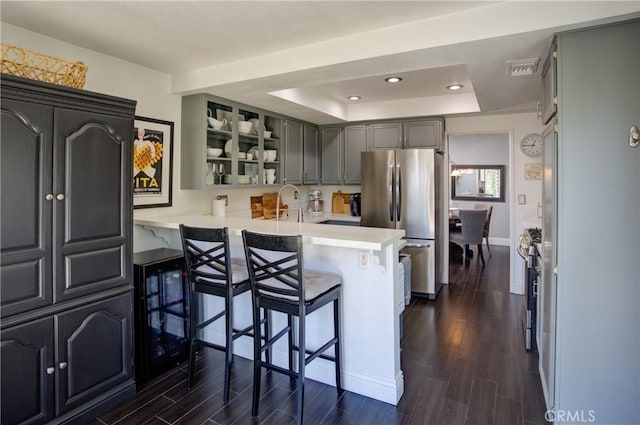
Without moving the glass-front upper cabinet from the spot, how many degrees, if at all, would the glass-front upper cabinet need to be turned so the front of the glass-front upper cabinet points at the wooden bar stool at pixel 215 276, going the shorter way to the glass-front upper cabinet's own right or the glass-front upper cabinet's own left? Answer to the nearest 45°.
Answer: approximately 45° to the glass-front upper cabinet's own right

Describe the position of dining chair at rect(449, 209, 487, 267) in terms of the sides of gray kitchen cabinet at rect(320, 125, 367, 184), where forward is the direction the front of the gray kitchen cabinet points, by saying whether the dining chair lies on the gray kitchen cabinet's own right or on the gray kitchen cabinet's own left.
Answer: on the gray kitchen cabinet's own left

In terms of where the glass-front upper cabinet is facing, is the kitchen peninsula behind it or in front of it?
in front

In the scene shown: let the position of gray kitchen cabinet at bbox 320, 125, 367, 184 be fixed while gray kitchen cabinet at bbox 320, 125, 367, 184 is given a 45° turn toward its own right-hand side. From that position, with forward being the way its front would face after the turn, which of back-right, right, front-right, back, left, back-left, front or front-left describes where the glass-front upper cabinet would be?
front

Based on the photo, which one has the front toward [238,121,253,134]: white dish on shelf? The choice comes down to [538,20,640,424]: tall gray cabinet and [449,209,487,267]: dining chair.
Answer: the tall gray cabinet

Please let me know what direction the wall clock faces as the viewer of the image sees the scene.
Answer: facing the viewer

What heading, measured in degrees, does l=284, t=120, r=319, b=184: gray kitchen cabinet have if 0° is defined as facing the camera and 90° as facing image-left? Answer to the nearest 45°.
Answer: approximately 315°

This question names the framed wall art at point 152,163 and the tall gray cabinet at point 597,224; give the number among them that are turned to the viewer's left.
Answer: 1

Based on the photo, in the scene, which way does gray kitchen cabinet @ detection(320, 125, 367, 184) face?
toward the camera

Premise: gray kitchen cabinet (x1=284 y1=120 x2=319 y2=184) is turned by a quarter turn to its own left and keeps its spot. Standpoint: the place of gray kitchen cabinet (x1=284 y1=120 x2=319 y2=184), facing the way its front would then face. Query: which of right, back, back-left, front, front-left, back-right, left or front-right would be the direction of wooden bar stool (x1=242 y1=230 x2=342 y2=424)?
back-right

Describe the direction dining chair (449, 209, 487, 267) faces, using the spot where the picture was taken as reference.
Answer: facing away from the viewer and to the left of the viewer

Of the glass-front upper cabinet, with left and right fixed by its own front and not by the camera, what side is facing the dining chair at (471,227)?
left

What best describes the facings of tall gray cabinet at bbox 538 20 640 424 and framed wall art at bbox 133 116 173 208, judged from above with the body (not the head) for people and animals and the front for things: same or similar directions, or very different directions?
very different directions

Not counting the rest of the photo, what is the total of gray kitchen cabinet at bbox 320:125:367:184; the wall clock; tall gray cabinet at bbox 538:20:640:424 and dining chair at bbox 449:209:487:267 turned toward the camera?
2
